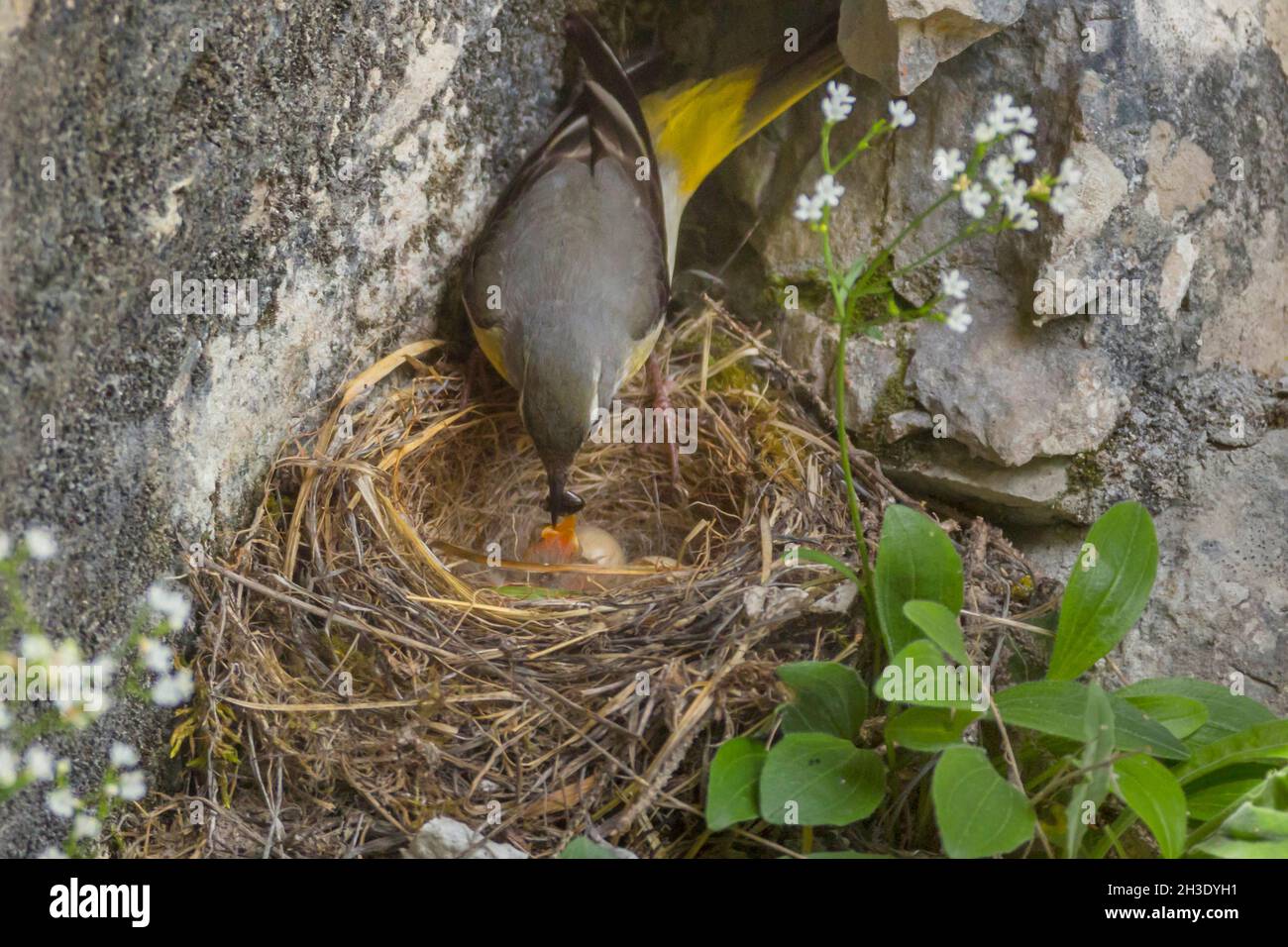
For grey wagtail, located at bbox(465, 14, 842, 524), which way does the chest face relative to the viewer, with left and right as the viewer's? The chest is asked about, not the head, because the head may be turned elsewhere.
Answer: facing the viewer

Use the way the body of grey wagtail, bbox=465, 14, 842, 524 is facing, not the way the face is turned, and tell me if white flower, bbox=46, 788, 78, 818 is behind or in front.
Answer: in front

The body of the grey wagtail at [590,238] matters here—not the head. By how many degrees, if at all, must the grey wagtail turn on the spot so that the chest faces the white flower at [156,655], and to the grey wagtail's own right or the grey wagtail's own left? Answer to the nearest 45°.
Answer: approximately 45° to the grey wagtail's own right

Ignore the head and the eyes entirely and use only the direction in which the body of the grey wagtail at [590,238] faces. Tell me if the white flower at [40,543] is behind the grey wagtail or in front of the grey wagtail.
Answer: in front

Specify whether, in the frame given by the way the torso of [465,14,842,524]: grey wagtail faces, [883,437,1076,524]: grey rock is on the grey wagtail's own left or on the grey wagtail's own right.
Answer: on the grey wagtail's own left
